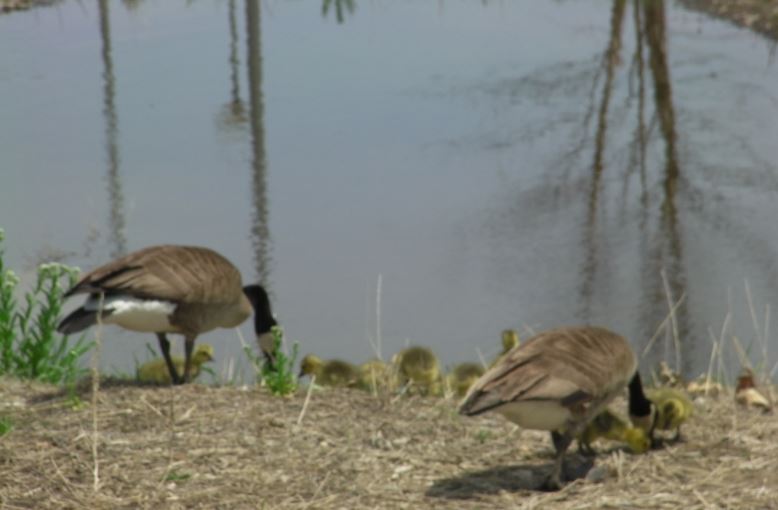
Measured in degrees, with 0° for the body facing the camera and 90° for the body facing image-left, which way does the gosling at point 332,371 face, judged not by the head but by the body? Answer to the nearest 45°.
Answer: approximately 90°

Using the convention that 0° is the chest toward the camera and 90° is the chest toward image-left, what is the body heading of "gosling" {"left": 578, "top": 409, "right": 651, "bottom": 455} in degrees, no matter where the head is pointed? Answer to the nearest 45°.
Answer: approximately 270°

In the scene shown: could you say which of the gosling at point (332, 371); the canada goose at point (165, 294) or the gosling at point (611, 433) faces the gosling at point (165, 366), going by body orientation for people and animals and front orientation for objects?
the gosling at point (332, 371)

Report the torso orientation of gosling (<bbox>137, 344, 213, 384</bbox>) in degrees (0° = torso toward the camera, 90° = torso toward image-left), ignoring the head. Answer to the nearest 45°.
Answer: approximately 270°

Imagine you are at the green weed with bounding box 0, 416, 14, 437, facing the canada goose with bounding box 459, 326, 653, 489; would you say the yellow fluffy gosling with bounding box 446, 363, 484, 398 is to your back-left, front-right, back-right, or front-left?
front-left

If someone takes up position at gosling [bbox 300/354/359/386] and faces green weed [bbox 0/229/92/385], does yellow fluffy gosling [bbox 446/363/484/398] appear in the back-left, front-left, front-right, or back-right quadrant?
back-left

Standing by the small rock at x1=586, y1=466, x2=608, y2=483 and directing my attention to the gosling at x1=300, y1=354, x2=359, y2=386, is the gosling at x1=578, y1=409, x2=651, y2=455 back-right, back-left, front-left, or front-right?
front-right

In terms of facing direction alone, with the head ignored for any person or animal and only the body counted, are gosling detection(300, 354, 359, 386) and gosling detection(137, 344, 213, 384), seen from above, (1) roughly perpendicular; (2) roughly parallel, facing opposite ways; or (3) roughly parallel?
roughly parallel, facing opposite ways

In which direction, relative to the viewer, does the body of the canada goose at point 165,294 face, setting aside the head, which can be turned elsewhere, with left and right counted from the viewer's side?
facing to the right of the viewer

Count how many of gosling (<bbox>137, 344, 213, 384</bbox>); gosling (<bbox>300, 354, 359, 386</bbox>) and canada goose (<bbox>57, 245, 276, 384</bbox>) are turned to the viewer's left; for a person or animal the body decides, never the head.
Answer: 1

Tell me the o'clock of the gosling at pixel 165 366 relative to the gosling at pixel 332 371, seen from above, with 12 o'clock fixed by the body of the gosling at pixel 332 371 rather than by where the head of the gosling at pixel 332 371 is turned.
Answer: the gosling at pixel 165 366 is roughly at 12 o'clock from the gosling at pixel 332 371.

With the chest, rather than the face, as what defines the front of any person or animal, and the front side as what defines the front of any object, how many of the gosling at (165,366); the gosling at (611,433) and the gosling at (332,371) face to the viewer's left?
1
